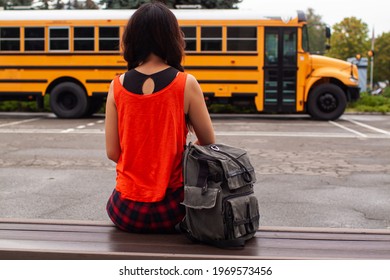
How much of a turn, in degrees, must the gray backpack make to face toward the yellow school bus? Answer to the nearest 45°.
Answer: approximately 135° to its left

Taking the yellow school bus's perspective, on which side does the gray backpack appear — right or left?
on its right

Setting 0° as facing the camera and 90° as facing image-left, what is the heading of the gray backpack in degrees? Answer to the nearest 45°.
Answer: approximately 315°

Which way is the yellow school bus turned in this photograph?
to the viewer's right

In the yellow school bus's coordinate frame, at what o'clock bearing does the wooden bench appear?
The wooden bench is roughly at 3 o'clock from the yellow school bus.

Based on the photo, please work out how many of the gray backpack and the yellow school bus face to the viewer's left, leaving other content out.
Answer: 0
